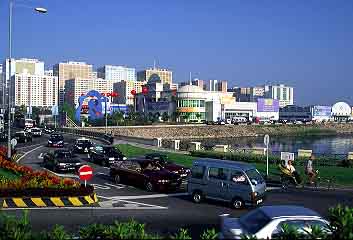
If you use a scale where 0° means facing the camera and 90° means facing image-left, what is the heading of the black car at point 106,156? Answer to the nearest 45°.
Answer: approximately 315°

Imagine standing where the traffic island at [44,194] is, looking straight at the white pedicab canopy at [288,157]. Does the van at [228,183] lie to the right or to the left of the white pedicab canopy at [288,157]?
right

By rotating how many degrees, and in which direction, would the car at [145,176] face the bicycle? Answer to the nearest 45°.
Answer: approximately 45° to its left

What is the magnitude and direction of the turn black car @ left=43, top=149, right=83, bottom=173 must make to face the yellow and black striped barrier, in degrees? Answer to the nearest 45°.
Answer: approximately 45° to its right

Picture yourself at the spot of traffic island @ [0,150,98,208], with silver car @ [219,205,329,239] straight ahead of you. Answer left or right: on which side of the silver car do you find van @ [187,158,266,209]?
left

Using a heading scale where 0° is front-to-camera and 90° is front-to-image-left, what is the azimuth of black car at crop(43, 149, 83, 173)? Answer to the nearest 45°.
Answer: approximately 315°

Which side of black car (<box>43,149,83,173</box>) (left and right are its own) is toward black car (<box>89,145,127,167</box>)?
left
